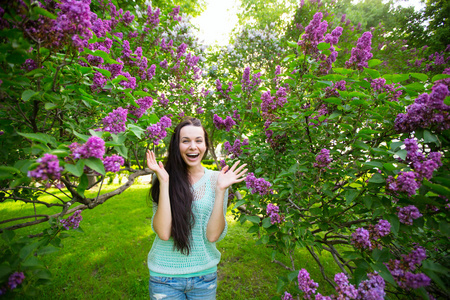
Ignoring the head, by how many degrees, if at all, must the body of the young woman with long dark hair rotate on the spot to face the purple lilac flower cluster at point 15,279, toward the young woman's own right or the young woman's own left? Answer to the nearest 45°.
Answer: approximately 45° to the young woman's own right

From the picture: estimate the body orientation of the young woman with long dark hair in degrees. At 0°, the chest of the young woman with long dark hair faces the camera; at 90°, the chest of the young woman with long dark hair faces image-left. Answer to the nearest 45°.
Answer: approximately 0°

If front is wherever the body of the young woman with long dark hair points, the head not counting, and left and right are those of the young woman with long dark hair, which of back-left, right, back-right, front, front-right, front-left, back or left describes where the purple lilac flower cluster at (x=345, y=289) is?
front-left
